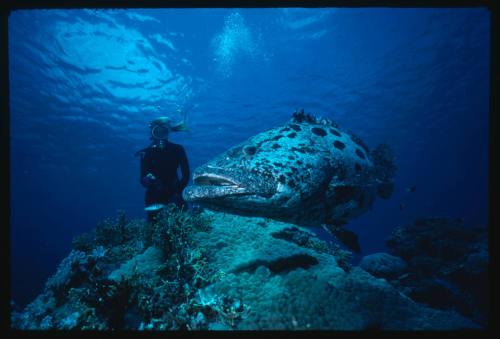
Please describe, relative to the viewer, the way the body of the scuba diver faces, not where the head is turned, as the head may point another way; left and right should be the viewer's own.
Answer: facing the viewer

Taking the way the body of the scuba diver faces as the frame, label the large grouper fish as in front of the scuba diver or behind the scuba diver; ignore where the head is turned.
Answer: in front
